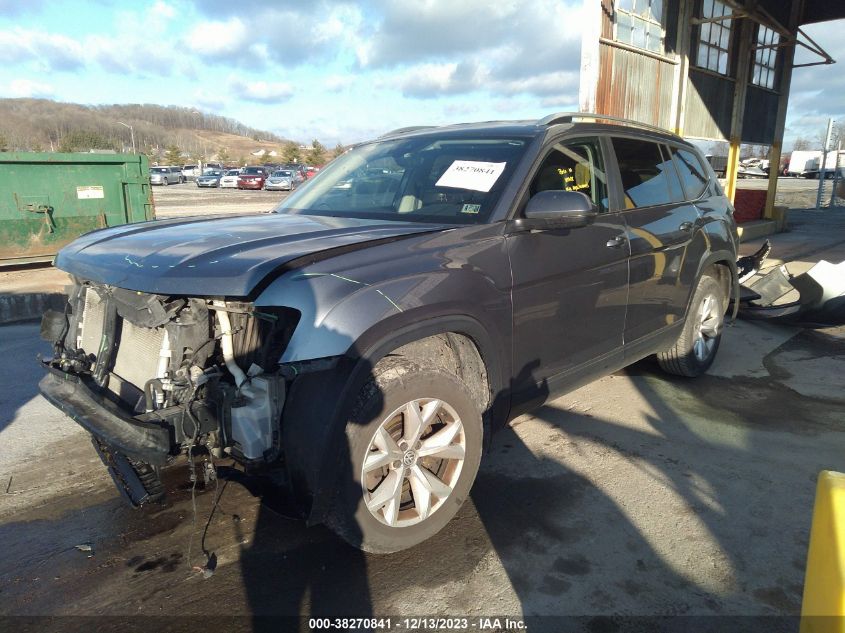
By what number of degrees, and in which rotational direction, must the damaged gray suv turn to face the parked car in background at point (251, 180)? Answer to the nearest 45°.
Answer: approximately 135° to its right

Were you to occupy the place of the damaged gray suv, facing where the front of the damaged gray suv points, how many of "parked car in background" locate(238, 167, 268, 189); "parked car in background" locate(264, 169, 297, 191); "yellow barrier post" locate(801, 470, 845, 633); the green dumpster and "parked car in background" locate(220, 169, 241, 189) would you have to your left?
1

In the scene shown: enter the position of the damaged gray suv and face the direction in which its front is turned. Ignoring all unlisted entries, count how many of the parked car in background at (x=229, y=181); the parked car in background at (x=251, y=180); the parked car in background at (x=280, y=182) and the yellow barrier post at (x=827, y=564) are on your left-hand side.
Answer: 1

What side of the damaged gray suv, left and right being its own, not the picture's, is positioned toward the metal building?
back

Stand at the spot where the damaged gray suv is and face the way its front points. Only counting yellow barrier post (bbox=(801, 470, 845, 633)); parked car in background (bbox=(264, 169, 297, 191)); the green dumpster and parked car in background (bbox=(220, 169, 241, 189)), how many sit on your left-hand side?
1

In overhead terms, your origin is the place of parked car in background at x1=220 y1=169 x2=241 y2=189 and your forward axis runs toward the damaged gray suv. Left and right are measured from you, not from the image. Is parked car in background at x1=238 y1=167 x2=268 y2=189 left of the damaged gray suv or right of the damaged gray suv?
left

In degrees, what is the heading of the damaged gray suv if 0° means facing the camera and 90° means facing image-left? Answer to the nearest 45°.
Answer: approximately 45°

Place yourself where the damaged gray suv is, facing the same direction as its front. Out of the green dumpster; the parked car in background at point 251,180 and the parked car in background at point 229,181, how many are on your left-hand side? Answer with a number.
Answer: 0

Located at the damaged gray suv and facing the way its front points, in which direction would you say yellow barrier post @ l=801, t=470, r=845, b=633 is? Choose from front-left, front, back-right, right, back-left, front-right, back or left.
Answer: left

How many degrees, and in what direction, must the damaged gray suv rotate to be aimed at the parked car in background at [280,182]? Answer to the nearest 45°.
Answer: approximately 135° to its right

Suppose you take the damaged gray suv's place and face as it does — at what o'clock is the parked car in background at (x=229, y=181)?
The parked car in background is roughly at 4 o'clock from the damaged gray suv.

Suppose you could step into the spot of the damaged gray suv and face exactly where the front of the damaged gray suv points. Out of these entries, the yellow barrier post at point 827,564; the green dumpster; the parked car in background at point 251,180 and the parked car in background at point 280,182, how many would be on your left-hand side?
1

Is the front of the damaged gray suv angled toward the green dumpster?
no
